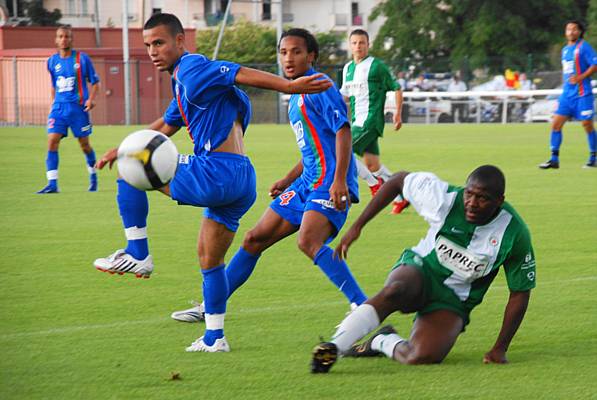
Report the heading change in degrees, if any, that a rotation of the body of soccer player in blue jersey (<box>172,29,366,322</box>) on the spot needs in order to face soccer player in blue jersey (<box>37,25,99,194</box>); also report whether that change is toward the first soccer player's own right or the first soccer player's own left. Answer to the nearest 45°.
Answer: approximately 135° to the first soccer player's own right

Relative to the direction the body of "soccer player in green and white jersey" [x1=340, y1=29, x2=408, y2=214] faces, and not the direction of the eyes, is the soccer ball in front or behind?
in front

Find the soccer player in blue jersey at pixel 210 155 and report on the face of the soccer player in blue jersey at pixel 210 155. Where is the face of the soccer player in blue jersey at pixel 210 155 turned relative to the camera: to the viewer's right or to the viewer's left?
to the viewer's left

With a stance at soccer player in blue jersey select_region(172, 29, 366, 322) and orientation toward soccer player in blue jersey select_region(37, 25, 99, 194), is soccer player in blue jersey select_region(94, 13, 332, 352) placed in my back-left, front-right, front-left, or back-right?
back-left

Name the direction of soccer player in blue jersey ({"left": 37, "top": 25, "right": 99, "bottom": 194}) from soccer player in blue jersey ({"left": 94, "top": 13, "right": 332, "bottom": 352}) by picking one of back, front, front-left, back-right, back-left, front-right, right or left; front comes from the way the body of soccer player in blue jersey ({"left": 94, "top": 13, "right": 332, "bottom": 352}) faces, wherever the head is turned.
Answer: right

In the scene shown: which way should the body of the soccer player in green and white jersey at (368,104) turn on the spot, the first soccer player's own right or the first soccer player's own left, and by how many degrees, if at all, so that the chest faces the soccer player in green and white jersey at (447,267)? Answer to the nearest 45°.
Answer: approximately 45° to the first soccer player's own left

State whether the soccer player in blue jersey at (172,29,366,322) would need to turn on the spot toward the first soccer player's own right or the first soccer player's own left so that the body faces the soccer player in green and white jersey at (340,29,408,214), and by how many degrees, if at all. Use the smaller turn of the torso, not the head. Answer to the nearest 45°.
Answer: approximately 135° to the first soccer player's own right

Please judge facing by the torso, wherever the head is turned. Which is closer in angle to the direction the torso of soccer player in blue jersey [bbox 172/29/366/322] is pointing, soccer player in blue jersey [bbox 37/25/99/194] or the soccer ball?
the soccer ball

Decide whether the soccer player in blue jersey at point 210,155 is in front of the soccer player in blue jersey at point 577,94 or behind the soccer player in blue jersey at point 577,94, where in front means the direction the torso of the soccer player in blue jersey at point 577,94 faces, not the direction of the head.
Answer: in front

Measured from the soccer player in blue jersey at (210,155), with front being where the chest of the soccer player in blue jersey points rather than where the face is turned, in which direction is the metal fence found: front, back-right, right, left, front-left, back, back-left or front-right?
right

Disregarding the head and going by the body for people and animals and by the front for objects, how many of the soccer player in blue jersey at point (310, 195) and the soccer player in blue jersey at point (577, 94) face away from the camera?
0

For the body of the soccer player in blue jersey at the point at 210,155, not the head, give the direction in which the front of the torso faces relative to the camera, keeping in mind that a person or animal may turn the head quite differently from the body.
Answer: to the viewer's left
